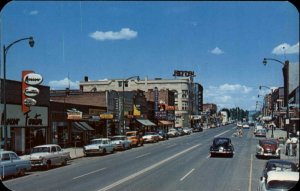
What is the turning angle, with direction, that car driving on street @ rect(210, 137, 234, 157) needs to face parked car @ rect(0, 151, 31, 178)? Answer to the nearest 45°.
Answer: approximately 135° to its left

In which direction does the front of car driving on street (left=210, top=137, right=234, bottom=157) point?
away from the camera

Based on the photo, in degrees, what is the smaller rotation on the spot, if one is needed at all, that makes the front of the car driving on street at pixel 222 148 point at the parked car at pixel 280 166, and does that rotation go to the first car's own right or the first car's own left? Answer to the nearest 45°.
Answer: approximately 180°
